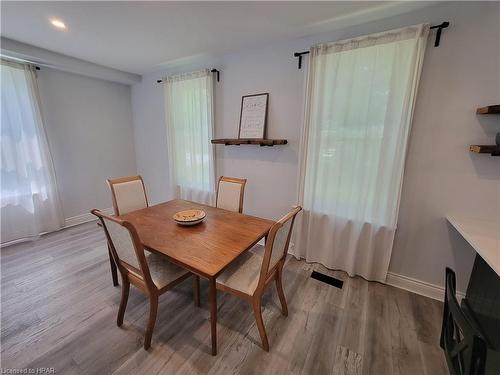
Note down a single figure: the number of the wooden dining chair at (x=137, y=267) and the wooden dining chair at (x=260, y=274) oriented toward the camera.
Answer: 0

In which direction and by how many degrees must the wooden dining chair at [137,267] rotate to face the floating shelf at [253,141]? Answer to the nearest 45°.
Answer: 0° — it already faces it

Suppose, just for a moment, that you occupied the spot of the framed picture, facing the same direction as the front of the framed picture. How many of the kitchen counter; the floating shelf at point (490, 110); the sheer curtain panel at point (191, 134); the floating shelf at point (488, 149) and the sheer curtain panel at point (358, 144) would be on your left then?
4

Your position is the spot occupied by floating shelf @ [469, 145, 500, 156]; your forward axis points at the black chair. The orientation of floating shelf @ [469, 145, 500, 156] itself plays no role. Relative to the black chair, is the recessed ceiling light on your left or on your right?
right

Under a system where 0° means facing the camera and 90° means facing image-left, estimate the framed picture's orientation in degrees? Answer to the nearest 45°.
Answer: approximately 45°

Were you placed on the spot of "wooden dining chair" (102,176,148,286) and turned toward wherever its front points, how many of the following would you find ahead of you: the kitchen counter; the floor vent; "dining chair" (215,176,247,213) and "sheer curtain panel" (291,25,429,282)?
4

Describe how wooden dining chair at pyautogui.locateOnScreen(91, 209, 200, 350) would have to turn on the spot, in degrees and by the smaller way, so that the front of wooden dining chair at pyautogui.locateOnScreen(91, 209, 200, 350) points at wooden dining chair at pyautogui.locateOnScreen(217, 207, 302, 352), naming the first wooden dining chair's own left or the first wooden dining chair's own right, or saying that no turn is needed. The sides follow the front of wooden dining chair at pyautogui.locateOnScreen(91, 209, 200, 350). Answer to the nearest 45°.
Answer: approximately 90° to the first wooden dining chair's own right

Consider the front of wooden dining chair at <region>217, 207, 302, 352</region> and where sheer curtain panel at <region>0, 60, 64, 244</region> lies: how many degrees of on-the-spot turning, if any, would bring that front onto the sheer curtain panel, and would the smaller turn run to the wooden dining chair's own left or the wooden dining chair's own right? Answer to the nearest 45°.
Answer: approximately 45° to the wooden dining chair's own left

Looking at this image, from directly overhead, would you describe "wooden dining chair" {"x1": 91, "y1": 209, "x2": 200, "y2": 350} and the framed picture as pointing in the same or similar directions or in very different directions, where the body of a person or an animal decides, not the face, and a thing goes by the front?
very different directions

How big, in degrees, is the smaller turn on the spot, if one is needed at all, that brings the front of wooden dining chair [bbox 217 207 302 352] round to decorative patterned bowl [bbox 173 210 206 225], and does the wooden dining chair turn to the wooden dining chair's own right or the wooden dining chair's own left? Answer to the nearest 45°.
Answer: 0° — it already faces it

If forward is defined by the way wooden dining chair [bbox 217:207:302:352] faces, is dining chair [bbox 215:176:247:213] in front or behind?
in front

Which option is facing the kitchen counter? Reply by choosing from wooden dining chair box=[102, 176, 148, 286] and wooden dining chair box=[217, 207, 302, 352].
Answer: wooden dining chair box=[102, 176, 148, 286]

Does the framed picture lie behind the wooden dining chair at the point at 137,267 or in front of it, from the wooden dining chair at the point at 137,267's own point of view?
in front

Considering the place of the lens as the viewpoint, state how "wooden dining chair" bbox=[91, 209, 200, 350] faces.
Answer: facing away from the viewer and to the right of the viewer

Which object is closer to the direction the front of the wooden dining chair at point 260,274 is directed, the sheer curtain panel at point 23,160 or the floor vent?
the sheer curtain panel

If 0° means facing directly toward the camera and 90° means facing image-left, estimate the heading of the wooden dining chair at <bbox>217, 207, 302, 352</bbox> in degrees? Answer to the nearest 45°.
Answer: approximately 135°

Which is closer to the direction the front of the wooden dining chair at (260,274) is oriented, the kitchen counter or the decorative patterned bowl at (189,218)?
the decorative patterned bowl

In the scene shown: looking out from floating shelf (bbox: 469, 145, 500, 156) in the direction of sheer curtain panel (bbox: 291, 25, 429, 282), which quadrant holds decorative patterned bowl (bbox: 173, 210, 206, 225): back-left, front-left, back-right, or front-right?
front-left
